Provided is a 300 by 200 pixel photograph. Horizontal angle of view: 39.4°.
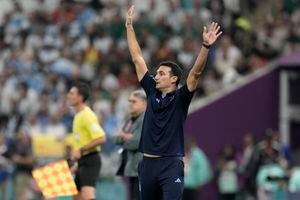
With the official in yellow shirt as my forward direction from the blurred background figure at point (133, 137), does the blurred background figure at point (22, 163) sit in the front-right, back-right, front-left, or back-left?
front-right

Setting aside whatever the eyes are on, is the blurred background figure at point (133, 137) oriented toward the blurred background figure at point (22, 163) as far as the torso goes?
no

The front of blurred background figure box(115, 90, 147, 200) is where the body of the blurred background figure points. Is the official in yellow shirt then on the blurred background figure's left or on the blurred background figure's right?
on the blurred background figure's right

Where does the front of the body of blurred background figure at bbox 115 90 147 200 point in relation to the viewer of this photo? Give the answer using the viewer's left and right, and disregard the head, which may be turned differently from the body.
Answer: facing the viewer and to the left of the viewer

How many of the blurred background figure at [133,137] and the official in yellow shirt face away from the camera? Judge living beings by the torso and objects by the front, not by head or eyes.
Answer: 0

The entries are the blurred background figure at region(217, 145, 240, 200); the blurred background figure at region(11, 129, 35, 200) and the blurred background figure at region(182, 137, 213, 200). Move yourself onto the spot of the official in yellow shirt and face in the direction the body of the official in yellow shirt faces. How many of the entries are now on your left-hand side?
0

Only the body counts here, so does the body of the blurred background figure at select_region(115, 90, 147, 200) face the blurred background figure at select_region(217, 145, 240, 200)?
no

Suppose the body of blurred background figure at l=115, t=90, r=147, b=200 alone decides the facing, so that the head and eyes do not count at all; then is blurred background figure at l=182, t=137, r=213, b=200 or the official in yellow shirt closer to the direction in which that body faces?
the official in yellow shirt

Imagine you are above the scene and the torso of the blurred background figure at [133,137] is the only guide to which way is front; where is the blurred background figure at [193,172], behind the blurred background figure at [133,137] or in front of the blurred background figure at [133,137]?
behind
